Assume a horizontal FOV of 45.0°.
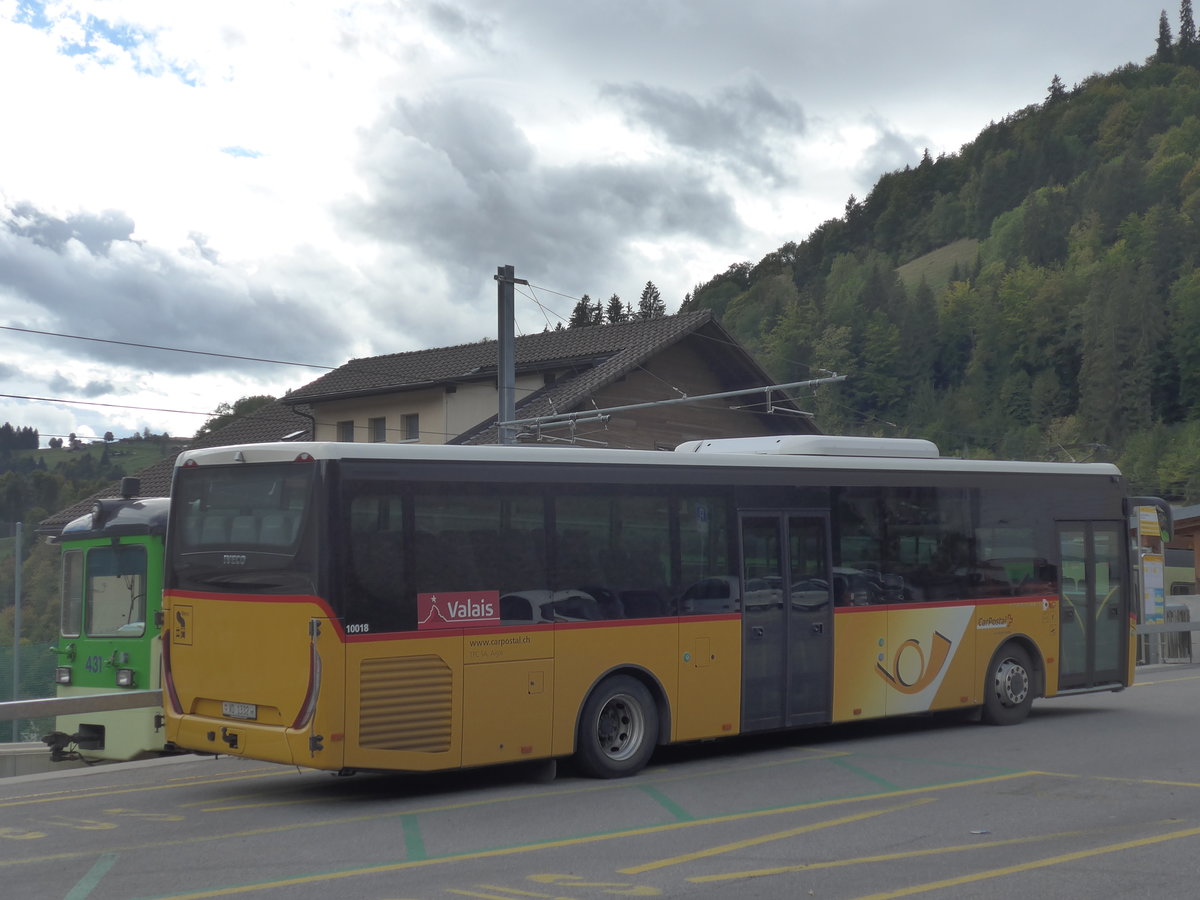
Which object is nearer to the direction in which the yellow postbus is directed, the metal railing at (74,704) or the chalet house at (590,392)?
the chalet house

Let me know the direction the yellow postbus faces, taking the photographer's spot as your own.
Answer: facing away from the viewer and to the right of the viewer

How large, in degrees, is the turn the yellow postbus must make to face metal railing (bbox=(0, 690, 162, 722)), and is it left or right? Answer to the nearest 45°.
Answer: approximately 135° to its left

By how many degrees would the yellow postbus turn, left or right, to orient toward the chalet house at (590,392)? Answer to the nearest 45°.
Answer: approximately 45° to its left
